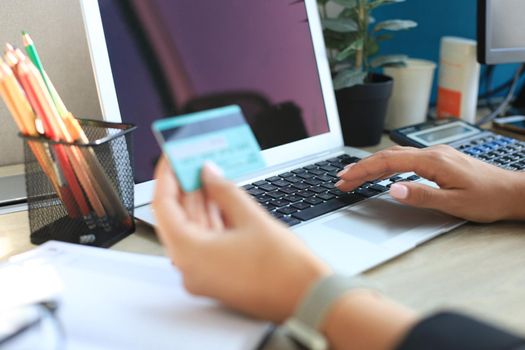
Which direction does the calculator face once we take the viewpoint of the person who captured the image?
facing the viewer and to the right of the viewer

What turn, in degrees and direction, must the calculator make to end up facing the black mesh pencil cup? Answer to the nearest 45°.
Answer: approximately 90° to its right

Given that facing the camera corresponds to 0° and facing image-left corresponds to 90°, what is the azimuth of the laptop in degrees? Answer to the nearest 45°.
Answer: approximately 315°

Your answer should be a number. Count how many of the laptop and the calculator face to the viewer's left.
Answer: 0

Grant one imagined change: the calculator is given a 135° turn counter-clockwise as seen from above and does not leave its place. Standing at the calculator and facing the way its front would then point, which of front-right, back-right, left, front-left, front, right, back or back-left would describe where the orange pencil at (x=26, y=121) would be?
back-left

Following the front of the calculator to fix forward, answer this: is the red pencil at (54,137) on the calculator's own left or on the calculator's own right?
on the calculator's own right
